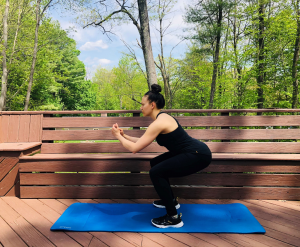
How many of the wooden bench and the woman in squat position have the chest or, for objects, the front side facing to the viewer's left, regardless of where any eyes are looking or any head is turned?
1

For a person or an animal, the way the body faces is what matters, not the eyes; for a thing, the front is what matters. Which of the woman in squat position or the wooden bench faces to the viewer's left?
the woman in squat position

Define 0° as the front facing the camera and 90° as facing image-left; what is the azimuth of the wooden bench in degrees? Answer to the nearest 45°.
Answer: approximately 0°

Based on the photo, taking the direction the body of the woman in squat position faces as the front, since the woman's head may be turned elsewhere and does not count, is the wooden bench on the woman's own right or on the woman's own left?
on the woman's own right

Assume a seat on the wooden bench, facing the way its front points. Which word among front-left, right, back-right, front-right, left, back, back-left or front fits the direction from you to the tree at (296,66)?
back-left

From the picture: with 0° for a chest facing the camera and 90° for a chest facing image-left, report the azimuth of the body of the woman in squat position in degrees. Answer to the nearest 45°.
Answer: approximately 90°

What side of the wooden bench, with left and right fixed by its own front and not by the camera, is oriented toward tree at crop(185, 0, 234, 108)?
back

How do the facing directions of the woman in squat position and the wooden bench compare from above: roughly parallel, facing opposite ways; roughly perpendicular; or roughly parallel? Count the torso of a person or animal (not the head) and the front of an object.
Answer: roughly perpendicular

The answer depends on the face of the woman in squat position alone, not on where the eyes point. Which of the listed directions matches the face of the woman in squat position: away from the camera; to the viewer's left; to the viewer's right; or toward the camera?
to the viewer's left
